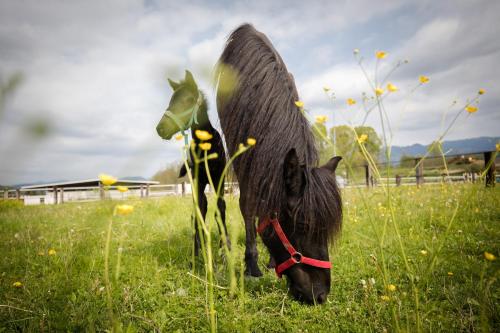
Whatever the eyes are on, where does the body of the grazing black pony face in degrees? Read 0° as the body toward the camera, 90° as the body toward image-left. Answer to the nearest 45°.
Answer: approximately 315°

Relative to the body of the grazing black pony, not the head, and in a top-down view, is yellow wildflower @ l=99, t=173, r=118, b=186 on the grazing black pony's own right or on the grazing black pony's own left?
on the grazing black pony's own right
